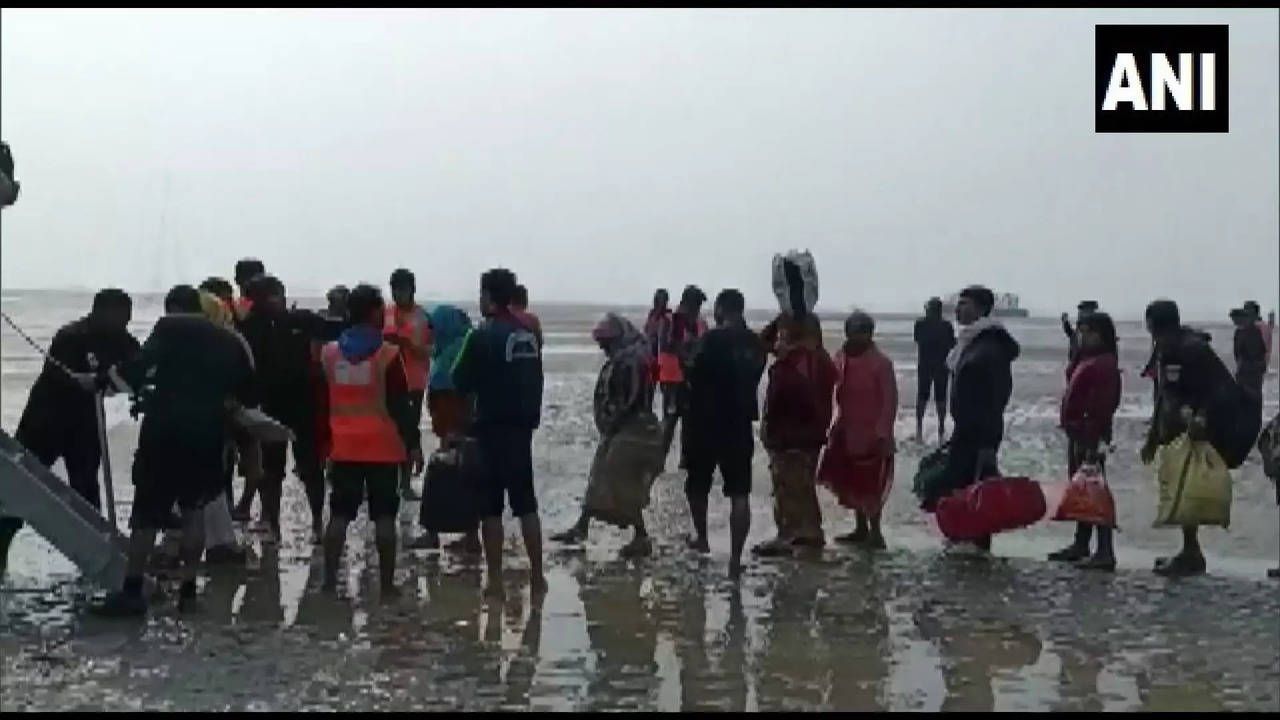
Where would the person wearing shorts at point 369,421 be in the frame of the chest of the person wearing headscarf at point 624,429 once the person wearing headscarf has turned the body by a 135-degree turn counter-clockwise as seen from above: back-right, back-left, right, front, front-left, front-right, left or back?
right

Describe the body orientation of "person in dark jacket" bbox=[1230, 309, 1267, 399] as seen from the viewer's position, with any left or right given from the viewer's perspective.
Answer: facing to the left of the viewer

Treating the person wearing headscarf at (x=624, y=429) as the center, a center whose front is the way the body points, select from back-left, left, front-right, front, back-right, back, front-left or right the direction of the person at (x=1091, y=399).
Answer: back

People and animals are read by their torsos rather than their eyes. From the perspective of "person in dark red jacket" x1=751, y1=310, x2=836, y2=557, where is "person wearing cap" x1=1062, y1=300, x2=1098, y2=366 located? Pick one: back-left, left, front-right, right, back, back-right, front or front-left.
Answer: back-right

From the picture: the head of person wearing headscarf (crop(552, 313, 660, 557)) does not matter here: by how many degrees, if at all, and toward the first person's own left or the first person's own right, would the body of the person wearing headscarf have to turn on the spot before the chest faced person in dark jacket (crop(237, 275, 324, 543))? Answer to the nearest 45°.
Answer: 0° — they already face them

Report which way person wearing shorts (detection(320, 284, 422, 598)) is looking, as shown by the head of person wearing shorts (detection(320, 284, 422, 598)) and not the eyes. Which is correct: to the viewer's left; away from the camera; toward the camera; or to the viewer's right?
away from the camera

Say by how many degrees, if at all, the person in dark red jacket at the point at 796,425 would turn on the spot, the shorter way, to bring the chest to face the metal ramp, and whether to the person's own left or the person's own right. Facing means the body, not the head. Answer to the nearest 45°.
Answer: approximately 45° to the person's own left

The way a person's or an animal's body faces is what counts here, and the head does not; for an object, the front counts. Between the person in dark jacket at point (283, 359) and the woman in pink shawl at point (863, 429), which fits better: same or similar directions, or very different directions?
same or similar directions

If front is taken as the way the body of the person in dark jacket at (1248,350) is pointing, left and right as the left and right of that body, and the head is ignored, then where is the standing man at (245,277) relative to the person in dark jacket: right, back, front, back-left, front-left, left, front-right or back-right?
front-left

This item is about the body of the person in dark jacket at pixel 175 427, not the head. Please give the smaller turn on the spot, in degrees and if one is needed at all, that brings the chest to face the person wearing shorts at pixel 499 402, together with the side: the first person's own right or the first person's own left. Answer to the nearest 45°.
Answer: approximately 135° to the first person's own right

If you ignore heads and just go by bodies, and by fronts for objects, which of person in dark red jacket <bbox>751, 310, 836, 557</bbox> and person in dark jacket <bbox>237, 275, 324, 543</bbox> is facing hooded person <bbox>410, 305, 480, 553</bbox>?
person in dark red jacket <bbox>751, 310, 836, 557</bbox>

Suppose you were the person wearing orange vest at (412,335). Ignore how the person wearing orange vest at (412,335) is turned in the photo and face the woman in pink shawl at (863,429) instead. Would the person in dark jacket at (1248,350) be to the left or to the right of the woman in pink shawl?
left

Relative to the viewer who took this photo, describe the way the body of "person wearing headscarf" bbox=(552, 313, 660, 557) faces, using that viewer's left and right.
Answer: facing to the left of the viewer

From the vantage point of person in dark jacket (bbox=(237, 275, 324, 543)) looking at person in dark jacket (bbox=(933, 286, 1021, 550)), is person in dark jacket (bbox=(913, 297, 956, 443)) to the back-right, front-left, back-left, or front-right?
front-left

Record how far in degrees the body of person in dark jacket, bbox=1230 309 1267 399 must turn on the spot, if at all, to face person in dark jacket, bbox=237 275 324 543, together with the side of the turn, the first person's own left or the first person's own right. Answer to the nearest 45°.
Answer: approximately 45° to the first person's own left

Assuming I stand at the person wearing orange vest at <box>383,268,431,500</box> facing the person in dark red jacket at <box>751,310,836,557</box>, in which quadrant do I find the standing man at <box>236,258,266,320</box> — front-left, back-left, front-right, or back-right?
back-right
